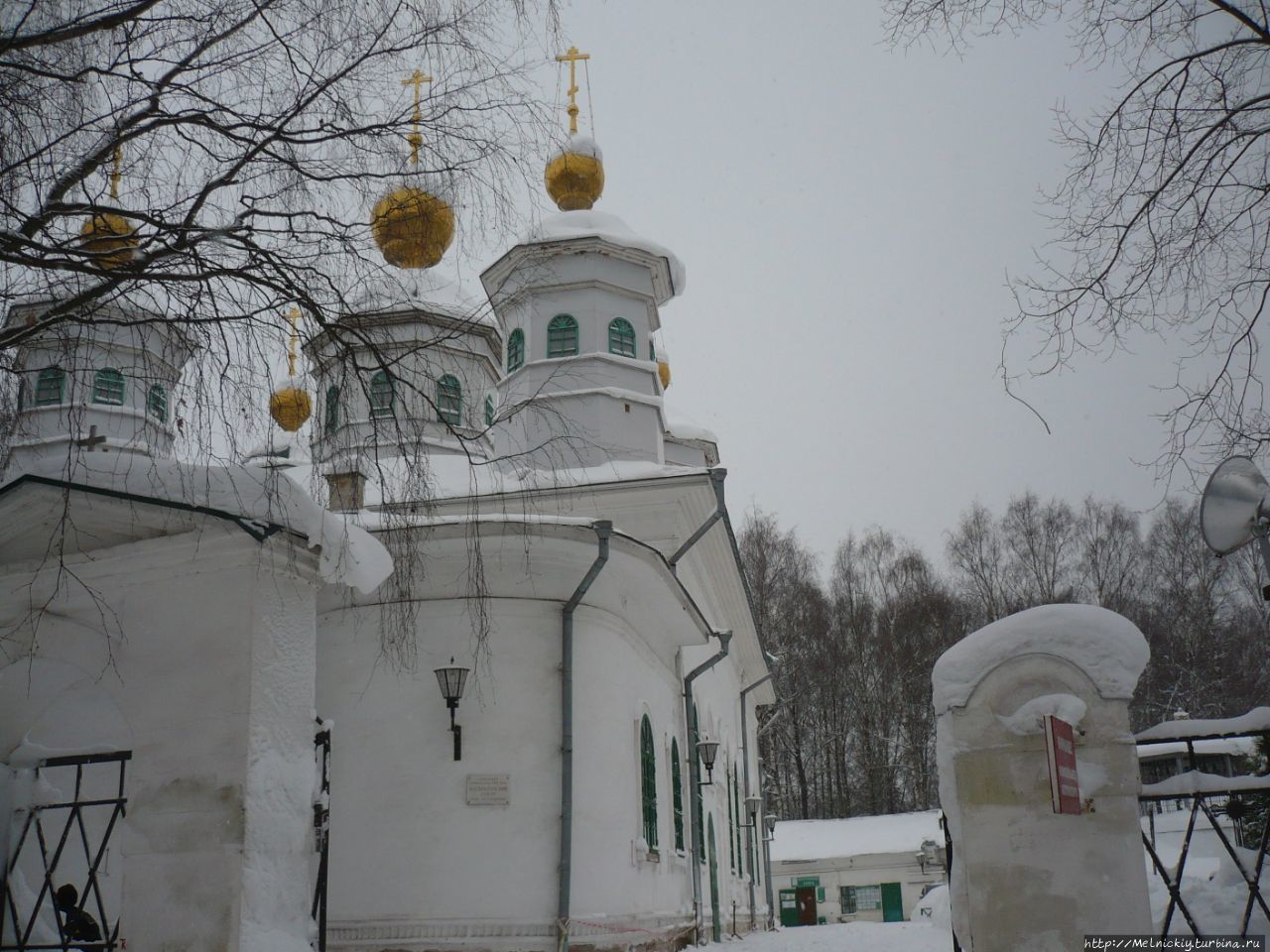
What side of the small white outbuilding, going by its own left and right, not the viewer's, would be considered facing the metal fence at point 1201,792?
front

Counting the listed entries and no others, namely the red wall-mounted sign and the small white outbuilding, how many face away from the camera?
0

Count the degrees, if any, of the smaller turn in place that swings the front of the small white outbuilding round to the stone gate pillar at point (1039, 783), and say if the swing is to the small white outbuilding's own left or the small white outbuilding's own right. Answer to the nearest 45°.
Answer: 0° — it already faces it

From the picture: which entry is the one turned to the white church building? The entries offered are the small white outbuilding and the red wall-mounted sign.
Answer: the small white outbuilding

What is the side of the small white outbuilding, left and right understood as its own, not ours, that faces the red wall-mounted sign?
front

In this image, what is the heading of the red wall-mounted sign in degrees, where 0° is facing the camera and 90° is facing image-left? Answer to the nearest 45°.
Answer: approximately 315°

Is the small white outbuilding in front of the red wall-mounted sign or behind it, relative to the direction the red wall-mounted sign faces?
behind

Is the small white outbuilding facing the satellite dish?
yes

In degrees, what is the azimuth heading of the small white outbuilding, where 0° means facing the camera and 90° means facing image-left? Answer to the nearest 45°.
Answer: approximately 0°
